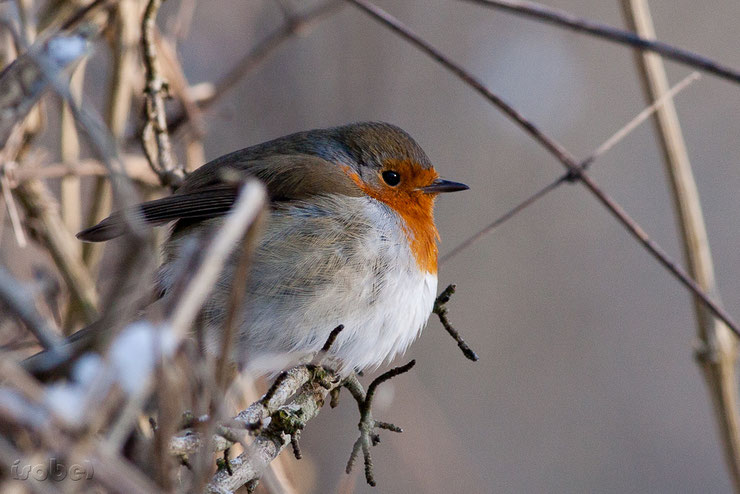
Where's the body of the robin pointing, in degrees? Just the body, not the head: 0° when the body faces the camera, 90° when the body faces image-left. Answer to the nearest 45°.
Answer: approximately 270°

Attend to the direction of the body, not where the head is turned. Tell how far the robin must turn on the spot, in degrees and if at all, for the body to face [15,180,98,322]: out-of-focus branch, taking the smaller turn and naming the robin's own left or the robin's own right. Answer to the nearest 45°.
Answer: approximately 180°

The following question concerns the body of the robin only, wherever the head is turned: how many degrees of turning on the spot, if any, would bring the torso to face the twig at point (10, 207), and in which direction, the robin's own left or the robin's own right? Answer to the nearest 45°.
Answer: approximately 180°

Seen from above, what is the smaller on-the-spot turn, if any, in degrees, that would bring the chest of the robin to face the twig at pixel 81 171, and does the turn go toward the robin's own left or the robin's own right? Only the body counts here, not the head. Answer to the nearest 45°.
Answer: approximately 180°

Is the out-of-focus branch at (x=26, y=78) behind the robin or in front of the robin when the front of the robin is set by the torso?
behind

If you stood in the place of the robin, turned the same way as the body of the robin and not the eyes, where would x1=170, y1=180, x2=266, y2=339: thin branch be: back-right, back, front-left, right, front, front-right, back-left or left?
right
